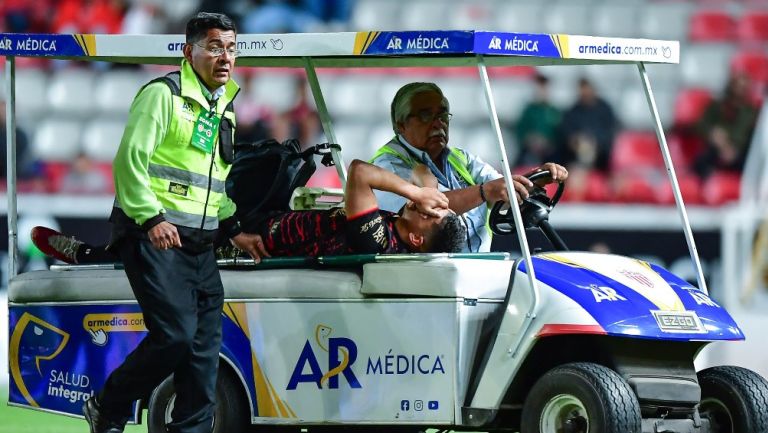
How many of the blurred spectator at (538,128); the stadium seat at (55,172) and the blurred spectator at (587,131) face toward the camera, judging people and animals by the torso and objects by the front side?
3

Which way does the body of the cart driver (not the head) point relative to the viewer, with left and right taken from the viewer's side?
facing the viewer and to the right of the viewer

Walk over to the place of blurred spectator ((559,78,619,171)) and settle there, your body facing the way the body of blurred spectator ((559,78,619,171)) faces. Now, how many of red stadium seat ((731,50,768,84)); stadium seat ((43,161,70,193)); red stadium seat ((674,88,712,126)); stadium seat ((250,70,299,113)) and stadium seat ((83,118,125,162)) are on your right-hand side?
3

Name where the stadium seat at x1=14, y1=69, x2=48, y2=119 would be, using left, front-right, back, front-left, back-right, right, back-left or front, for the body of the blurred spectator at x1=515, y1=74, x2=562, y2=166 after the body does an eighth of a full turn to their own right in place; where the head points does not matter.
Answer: front-right

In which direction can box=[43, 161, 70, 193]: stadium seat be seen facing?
toward the camera

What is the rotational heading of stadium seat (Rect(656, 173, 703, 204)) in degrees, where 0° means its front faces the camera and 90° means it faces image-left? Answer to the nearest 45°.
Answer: approximately 0°

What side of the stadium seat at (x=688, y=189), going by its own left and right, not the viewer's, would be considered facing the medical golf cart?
front

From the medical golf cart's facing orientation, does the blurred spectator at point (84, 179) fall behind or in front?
behind

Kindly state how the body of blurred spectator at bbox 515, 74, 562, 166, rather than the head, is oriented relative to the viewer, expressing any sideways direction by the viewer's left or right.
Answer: facing the viewer

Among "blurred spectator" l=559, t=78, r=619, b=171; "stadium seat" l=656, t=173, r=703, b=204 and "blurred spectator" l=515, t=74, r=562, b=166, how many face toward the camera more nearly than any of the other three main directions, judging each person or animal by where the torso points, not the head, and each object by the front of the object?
3

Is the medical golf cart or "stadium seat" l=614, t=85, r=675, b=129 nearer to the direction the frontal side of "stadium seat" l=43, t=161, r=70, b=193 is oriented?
the medical golf cart

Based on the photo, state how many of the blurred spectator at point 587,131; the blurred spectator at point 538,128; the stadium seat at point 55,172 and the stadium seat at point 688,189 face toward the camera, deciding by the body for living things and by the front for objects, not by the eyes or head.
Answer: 4
